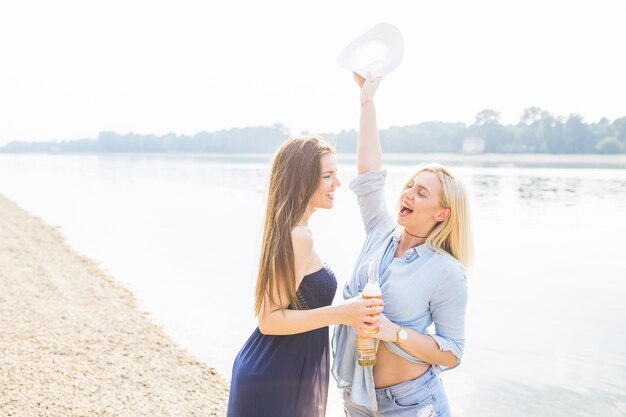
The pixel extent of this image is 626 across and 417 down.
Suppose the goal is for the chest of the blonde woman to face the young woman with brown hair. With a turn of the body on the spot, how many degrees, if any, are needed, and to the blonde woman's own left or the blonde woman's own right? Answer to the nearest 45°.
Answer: approximately 45° to the blonde woman's own right

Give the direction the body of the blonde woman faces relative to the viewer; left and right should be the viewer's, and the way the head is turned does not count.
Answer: facing the viewer and to the left of the viewer

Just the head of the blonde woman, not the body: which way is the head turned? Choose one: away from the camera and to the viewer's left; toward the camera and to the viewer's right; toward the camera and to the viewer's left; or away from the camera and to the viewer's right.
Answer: toward the camera and to the viewer's left

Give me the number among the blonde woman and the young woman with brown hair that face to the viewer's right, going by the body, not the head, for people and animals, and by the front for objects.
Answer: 1

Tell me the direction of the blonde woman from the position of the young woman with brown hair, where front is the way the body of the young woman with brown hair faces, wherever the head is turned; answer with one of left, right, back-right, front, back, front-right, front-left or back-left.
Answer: front

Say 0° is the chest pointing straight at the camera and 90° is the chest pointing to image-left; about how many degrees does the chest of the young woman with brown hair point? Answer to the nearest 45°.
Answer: approximately 270°

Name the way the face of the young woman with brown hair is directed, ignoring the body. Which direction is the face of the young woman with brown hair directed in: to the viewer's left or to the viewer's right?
to the viewer's right
